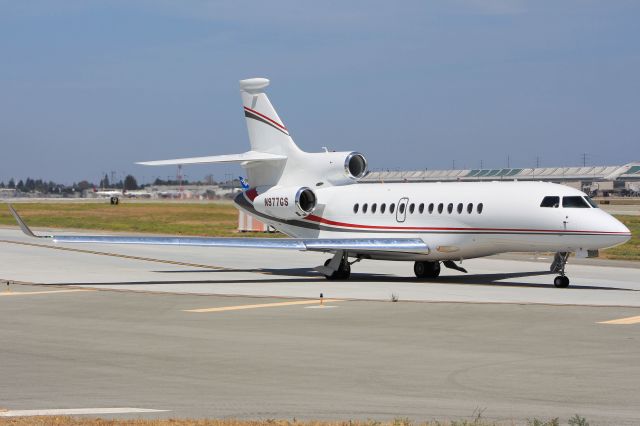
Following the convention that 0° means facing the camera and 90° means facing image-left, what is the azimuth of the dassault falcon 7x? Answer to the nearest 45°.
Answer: approximately 315°
